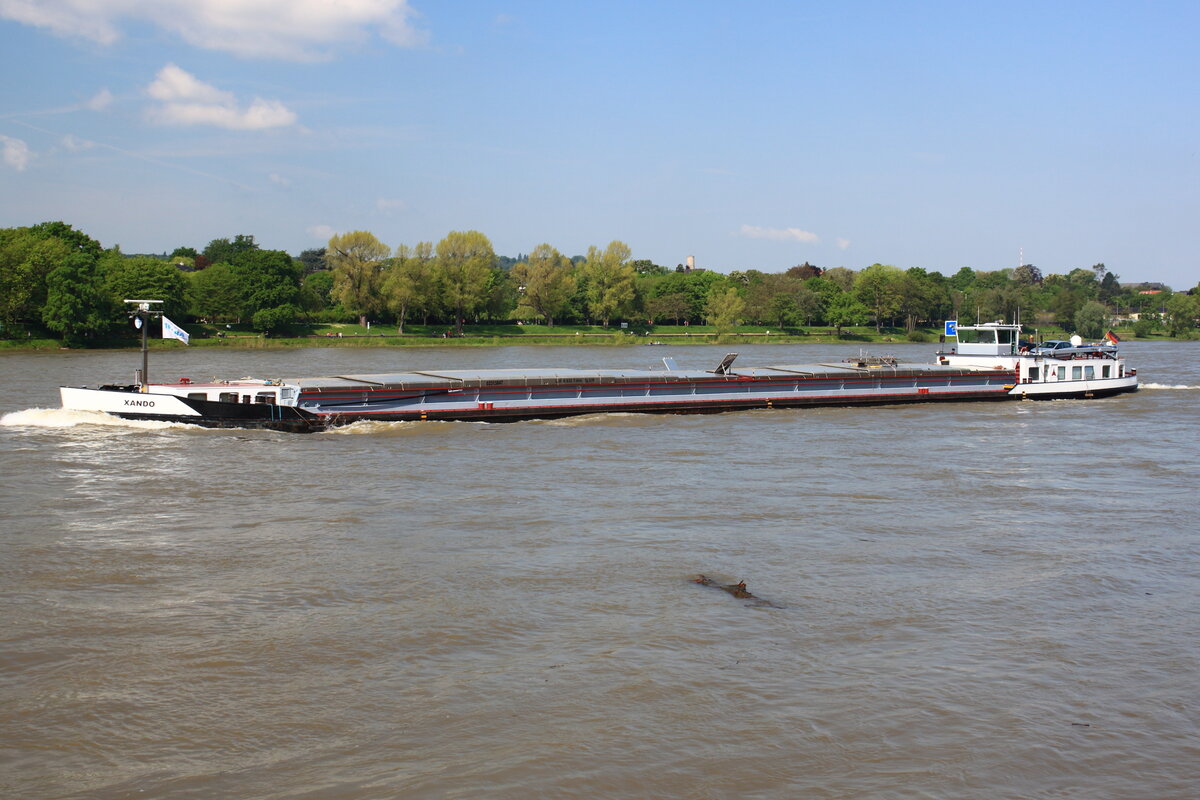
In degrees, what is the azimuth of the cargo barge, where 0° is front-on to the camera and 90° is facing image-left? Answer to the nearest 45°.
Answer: approximately 90°

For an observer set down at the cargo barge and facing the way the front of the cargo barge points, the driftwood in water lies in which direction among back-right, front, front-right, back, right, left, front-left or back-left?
left
